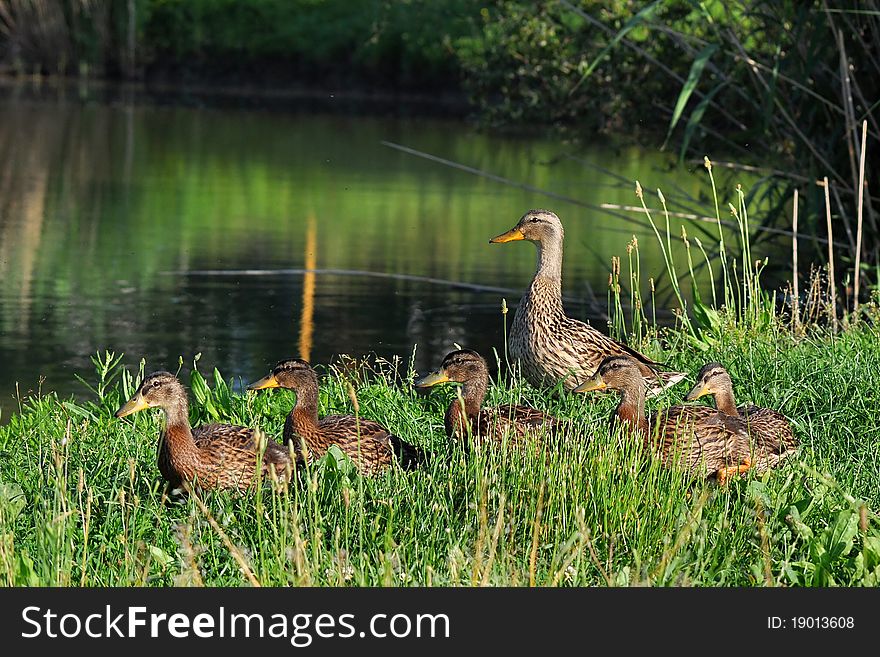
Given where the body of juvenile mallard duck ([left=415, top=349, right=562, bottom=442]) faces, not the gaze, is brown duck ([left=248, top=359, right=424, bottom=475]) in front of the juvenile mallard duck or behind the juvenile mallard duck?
in front

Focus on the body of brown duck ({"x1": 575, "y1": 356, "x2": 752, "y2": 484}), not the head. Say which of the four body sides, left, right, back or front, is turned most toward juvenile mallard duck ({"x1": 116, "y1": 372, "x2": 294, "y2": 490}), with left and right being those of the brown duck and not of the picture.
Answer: front

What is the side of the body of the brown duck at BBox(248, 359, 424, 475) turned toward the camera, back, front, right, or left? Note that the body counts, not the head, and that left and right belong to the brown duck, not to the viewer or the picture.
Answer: left

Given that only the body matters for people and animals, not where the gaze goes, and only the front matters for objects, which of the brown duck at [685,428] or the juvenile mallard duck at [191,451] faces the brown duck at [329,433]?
the brown duck at [685,428]

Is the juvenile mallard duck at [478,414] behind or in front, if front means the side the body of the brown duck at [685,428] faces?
in front

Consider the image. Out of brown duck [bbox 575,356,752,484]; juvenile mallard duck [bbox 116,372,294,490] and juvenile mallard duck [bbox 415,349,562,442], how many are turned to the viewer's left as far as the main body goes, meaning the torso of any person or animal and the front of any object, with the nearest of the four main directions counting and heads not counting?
3

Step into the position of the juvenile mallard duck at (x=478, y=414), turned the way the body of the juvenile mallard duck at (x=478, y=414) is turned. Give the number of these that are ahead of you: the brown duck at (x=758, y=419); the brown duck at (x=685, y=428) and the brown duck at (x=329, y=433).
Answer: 1

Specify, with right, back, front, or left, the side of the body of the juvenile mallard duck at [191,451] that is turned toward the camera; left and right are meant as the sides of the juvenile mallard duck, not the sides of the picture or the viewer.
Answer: left

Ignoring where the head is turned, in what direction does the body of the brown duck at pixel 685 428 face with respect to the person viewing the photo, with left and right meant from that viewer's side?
facing to the left of the viewer

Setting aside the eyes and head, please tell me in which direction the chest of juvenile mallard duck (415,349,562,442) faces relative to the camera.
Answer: to the viewer's left
